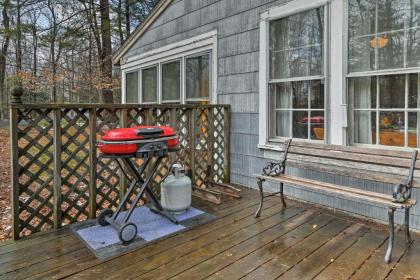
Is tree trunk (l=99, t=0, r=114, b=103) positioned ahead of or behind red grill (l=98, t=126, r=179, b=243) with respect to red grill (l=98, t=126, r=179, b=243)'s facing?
behind

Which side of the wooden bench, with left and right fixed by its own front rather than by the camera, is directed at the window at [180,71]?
right

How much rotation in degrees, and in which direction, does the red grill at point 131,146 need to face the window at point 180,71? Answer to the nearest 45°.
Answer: approximately 135° to its left

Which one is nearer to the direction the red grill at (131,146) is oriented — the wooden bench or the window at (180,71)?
the wooden bench

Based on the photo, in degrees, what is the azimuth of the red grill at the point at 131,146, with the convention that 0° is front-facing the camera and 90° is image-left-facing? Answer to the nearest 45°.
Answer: approximately 315°

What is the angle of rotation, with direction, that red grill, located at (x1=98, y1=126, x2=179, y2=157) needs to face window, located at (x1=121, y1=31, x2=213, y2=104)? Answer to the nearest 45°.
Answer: approximately 135° to its left

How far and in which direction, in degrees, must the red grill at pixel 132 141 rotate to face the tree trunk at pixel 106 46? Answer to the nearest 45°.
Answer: approximately 135° to its left
